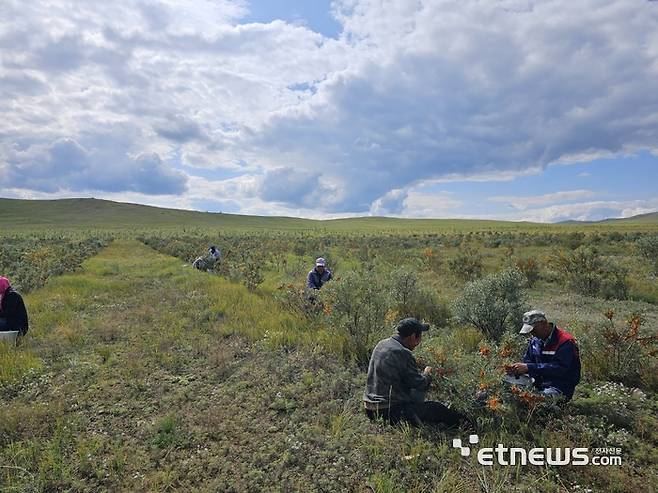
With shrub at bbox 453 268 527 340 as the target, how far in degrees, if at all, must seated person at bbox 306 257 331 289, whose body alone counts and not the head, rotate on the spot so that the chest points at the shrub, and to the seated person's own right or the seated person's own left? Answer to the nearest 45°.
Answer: approximately 45° to the seated person's own left

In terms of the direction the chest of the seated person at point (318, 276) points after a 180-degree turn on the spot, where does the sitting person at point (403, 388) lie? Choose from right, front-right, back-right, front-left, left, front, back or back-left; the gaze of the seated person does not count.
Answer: back

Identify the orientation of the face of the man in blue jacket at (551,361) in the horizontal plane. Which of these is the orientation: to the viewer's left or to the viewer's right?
to the viewer's left

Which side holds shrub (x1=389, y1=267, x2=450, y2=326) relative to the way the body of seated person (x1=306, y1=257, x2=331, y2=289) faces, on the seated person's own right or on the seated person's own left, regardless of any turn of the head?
on the seated person's own left

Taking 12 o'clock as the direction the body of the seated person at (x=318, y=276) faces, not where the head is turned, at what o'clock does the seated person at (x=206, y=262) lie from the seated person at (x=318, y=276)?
the seated person at (x=206, y=262) is roughly at 5 o'clock from the seated person at (x=318, y=276).

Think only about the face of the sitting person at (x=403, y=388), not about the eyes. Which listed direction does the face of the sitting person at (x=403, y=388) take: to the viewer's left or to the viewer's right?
to the viewer's right

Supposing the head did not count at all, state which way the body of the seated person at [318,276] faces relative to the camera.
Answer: toward the camera

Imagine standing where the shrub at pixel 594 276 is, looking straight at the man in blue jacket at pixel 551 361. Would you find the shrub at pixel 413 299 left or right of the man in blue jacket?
right

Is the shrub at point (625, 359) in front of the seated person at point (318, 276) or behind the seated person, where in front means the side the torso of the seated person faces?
in front

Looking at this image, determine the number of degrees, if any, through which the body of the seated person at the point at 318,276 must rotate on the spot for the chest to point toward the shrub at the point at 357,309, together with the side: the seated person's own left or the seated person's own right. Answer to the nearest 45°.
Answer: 0° — they already face it

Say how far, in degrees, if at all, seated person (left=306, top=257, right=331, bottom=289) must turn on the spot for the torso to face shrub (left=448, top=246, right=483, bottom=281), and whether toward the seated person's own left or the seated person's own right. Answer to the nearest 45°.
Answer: approximately 135° to the seated person's own left

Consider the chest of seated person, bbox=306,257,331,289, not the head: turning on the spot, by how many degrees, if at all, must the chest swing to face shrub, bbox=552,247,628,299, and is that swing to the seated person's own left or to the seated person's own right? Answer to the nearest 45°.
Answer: approximately 90° to the seated person's own left
